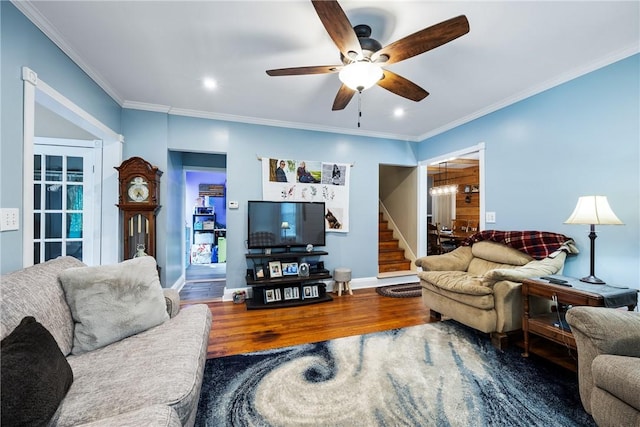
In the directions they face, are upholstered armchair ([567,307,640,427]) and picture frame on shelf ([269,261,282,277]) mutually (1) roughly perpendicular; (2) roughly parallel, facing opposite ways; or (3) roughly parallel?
roughly perpendicular

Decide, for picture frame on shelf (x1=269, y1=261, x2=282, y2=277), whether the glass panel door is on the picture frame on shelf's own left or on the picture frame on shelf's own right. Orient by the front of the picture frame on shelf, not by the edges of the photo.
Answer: on the picture frame on shelf's own right

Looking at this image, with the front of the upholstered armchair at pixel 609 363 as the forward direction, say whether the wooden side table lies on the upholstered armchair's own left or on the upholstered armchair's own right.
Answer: on the upholstered armchair's own right

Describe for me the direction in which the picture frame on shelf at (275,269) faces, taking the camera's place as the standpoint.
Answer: facing the viewer

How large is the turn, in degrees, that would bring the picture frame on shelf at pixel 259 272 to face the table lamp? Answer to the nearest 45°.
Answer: approximately 45° to its left

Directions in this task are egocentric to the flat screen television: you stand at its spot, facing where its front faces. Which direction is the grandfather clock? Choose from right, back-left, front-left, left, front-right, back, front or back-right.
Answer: right

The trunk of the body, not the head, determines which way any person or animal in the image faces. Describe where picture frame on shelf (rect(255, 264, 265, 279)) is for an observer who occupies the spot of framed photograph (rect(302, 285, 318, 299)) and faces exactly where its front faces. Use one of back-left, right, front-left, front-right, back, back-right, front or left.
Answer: right

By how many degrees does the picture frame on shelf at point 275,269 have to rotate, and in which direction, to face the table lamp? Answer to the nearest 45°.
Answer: approximately 45° to its left

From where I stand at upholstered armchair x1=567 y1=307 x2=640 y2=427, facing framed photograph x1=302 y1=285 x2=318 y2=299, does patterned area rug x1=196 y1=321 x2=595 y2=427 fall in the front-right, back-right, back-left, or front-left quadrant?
front-left

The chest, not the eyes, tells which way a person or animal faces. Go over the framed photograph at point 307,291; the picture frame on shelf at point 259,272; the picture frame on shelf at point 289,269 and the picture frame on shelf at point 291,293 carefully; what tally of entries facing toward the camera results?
4

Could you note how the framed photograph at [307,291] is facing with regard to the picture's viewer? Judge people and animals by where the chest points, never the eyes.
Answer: facing the viewer

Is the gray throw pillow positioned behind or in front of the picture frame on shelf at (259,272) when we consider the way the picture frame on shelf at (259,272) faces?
in front

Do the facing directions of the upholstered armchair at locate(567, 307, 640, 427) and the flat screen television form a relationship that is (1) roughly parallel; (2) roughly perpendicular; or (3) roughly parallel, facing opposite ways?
roughly perpendicular

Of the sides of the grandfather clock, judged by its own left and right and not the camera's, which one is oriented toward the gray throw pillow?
front

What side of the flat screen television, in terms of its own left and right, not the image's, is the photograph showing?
front
